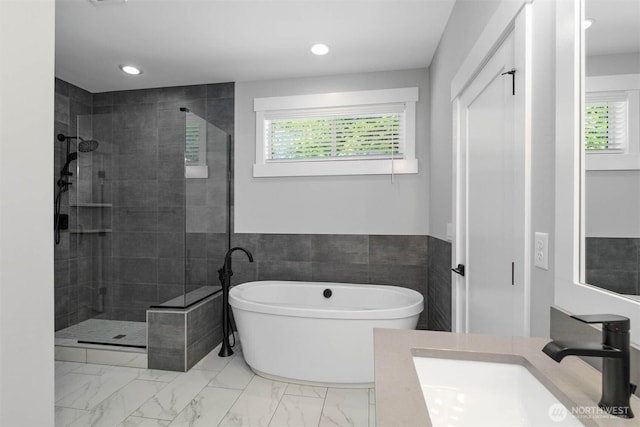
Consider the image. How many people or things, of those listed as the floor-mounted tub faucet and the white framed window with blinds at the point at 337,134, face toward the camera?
1

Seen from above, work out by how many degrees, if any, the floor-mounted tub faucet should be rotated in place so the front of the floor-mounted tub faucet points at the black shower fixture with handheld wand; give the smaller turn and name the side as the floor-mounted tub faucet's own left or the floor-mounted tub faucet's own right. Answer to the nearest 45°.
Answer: approximately 180°

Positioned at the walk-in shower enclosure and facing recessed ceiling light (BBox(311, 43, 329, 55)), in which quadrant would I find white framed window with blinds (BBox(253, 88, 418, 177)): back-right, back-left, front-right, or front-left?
front-left

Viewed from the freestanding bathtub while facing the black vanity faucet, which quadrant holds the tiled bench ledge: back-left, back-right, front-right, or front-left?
back-right

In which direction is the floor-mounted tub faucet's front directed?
to the viewer's right

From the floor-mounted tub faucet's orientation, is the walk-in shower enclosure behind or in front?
behind

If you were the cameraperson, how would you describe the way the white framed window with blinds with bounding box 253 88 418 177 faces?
facing the viewer

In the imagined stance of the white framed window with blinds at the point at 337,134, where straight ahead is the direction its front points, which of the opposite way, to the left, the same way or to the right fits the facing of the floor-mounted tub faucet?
to the left

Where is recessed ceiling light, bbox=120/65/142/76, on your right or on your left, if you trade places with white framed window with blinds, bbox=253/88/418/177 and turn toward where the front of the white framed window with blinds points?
on your right

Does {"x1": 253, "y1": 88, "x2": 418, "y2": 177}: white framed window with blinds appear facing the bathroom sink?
yes

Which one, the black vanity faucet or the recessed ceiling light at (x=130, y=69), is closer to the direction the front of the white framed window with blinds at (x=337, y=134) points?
the black vanity faucet

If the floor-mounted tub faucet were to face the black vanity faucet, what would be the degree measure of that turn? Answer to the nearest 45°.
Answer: approximately 90° to its right

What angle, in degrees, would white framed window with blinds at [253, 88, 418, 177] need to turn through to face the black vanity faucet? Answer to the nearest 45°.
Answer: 0° — it already faces it
